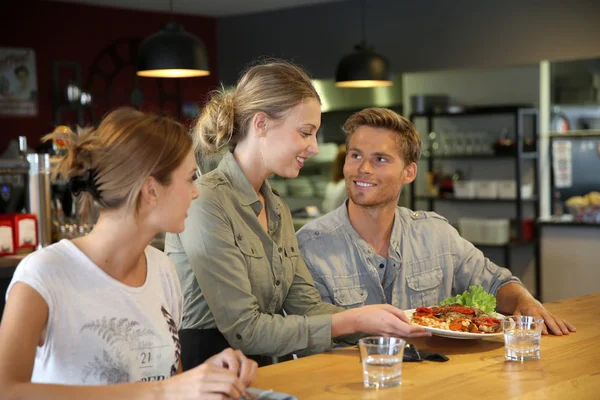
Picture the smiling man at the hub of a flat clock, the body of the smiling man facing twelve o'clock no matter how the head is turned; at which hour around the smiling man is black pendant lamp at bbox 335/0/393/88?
The black pendant lamp is roughly at 6 o'clock from the smiling man.

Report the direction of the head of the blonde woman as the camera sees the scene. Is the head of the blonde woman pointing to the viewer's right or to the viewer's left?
to the viewer's right

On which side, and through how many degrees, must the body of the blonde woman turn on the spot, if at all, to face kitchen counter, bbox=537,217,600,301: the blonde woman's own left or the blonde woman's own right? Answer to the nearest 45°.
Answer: approximately 90° to the blonde woman's own left

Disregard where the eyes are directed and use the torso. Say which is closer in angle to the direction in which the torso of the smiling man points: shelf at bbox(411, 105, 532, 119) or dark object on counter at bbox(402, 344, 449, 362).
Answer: the dark object on counter

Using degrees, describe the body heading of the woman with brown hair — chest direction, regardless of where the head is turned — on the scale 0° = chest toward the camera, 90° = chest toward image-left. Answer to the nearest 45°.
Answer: approximately 315°

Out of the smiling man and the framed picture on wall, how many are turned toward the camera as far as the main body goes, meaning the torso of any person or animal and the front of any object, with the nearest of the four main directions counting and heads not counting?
2

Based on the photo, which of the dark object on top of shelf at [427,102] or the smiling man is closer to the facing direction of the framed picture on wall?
the smiling man

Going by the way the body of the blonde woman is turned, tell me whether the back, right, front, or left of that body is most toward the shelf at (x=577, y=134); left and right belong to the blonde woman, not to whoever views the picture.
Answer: left

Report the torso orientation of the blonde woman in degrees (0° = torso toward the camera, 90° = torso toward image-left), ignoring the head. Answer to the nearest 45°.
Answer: approximately 315°

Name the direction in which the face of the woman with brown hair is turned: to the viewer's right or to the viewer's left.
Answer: to the viewer's right

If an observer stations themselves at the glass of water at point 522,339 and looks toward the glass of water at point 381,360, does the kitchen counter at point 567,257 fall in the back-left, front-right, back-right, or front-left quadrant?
back-right

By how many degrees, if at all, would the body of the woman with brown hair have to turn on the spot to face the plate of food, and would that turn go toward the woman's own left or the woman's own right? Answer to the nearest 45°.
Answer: approximately 45° to the woman's own left
